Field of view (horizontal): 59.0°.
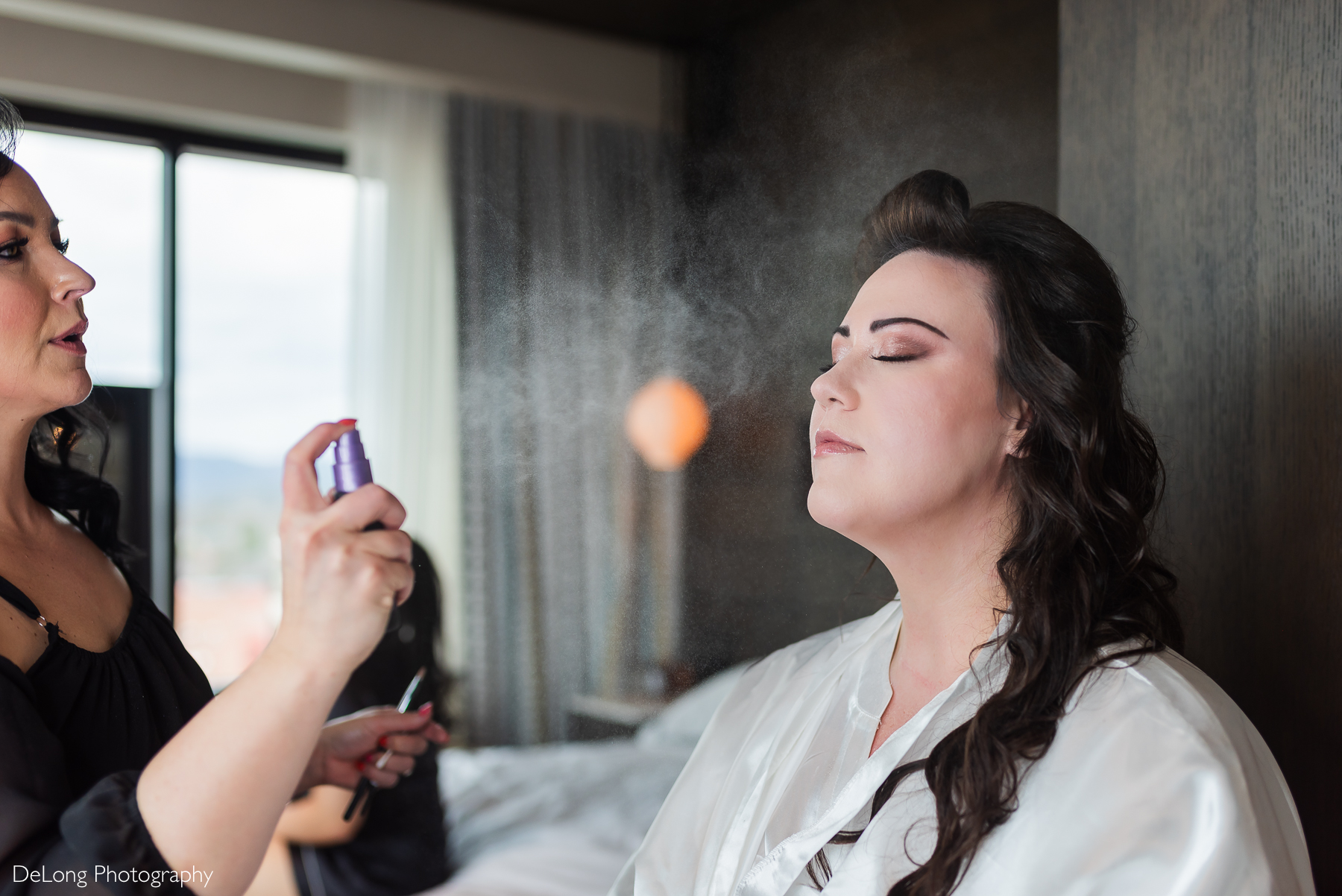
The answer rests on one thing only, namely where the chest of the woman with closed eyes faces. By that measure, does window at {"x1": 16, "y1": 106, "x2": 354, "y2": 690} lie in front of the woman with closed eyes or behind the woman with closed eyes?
in front

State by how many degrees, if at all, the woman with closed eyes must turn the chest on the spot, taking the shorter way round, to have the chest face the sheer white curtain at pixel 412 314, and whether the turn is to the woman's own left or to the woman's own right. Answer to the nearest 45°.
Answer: approximately 45° to the woman's own right

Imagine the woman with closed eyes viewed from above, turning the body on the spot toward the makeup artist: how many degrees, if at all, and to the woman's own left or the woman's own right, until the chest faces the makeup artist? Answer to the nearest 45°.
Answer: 0° — they already face them
